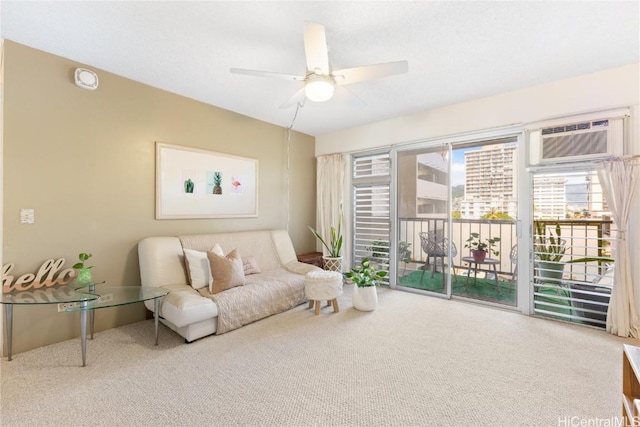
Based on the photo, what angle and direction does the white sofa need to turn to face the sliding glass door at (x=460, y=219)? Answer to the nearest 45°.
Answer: approximately 45° to its left

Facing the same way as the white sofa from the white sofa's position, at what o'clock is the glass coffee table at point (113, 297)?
The glass coffee table is roughly at 4 o'clock from the white sofa.

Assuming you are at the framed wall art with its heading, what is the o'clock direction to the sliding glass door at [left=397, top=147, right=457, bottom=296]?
The sliding glass door is roughly at 11 o'clock from the framed wall art.

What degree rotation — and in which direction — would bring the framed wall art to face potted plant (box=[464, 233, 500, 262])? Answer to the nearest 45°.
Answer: approximately 45° to its left

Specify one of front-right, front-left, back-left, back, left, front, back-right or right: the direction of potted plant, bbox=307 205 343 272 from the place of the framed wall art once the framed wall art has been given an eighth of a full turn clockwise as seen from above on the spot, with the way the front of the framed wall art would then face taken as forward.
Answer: left

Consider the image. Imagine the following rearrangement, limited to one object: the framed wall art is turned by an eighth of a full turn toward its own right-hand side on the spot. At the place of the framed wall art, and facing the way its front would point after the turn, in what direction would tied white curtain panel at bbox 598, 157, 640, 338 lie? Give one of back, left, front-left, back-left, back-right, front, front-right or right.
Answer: front-left

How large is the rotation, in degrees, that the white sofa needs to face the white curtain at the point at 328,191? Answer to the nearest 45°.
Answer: approximately 90° to its left

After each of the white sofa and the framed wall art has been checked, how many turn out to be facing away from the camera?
0

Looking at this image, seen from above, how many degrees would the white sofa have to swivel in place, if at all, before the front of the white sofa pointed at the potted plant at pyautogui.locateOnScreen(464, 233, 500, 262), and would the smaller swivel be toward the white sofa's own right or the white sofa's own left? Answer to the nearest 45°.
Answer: approximately 45° to the white sofa's own left

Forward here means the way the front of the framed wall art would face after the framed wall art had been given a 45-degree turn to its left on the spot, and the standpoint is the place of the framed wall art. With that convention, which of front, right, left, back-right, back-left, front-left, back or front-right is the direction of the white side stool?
front-right

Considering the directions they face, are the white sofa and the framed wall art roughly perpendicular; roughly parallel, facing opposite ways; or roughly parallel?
roughly parallel

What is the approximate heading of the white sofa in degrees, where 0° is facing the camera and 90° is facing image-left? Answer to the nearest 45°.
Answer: approximately 315°
